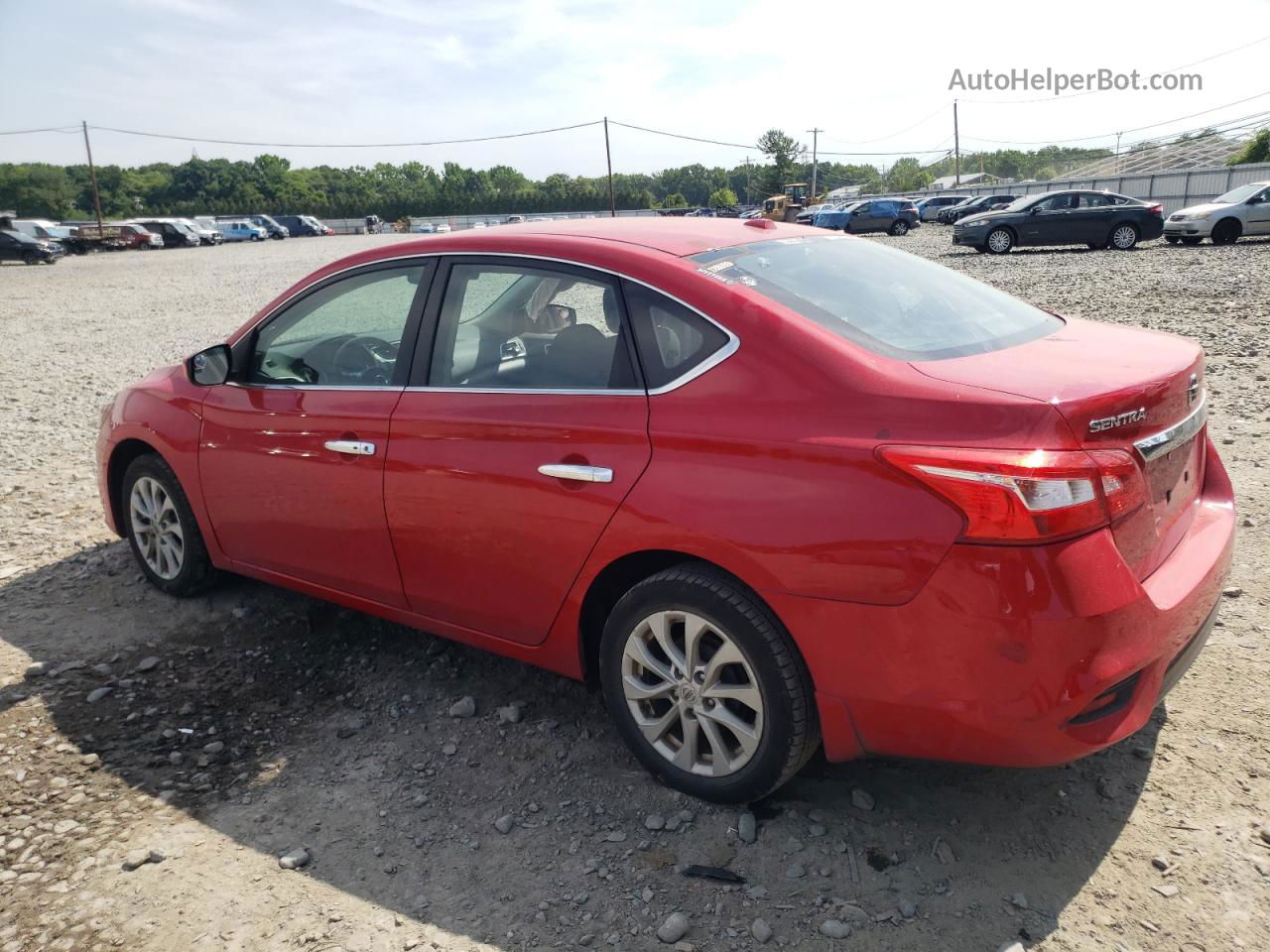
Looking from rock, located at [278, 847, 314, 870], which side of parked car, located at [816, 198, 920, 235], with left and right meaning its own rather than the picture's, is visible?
left

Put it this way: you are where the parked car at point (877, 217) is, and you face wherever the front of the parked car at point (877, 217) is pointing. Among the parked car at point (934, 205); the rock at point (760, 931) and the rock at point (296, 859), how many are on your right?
1

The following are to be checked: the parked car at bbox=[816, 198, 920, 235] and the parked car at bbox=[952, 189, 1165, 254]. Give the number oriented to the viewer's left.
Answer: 2

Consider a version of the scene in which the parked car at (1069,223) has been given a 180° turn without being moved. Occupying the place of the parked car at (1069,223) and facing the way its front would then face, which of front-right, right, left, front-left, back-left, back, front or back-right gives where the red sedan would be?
right

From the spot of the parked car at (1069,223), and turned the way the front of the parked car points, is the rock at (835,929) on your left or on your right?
on your left

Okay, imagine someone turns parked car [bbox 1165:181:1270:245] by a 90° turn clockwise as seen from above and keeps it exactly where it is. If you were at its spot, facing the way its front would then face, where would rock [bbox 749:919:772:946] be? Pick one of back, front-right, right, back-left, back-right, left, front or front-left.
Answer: back-left

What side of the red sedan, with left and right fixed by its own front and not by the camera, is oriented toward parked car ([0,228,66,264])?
front

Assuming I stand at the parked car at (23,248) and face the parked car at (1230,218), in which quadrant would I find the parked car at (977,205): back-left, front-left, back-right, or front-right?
front-left

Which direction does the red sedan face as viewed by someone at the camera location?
facing away from the viewer and to the left of the viewer

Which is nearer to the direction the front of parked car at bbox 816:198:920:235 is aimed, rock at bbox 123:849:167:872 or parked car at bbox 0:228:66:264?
the parked car

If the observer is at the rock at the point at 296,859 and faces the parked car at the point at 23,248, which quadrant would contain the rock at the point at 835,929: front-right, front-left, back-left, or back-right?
back-right

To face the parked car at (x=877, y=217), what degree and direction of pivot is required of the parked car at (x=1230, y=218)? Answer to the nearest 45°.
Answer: approximately 90° to its right

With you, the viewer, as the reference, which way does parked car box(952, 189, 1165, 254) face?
facing to the left of the viewer

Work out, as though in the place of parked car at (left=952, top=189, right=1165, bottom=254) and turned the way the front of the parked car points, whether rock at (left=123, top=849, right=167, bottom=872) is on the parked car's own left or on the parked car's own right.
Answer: on the parked car's own left

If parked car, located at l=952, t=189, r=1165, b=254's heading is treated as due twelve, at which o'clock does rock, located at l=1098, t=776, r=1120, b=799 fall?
The rock is roughly at 9 o'clock from the parked car.

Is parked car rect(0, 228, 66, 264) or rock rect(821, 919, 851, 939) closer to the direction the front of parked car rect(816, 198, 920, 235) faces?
the parked car

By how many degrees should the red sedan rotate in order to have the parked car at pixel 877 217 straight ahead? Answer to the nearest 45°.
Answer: approximately 45° to its right

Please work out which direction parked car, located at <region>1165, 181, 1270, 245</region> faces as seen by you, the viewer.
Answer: facing the viewer and to the left of the viewer

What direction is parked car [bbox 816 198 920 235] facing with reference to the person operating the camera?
facing to the left of the viewer
